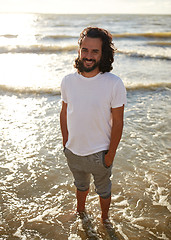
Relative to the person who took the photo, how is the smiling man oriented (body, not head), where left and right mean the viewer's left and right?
facing the viewer and to the left of the viewer

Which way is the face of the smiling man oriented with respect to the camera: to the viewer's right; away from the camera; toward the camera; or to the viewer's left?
toward the camera

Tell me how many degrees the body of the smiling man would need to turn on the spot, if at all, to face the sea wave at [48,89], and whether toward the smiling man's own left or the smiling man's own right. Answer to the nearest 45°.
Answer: approximately 135° to the smiling man's own right

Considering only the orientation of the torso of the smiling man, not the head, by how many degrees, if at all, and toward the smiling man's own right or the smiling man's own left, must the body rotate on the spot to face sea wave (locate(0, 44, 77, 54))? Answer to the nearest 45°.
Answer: approximately 135° to the smiling man's own right
